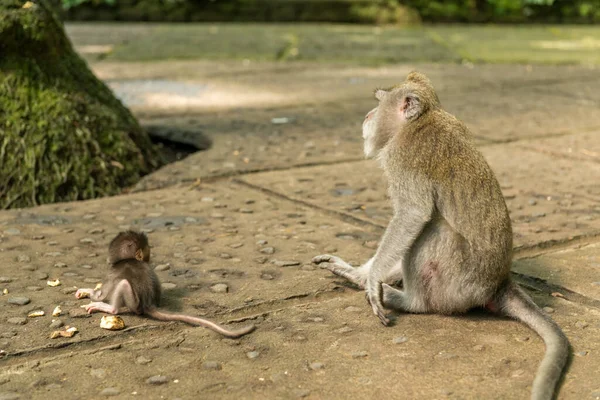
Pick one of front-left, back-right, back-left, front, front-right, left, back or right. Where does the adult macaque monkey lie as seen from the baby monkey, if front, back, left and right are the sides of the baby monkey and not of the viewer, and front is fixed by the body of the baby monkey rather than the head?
back-right

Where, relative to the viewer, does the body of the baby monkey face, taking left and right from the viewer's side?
facing away from the viewer and to the left of the viewer

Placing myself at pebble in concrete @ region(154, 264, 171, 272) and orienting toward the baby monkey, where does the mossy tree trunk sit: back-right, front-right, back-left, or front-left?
back-right

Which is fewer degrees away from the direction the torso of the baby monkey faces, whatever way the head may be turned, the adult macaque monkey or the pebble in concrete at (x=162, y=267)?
the pebble in concrete

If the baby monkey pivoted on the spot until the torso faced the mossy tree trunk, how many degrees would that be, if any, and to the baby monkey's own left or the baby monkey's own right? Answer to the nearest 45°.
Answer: approximately 45° to the baby monkey's own right

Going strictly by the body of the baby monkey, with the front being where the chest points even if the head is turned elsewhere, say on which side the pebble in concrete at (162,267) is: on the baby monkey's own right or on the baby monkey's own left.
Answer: on the baby monkey's own right

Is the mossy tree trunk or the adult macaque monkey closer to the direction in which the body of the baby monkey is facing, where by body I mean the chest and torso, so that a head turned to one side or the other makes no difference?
the mossy tree trunk
